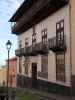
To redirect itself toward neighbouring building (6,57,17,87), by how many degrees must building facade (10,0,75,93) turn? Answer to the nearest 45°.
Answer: approximately 135° to its right

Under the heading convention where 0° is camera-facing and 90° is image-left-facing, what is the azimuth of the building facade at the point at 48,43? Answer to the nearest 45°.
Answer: approximately 45°
